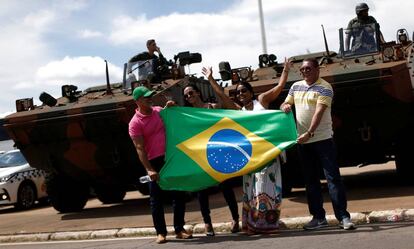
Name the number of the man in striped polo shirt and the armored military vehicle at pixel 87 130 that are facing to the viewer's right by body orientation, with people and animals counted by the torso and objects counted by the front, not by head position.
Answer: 0

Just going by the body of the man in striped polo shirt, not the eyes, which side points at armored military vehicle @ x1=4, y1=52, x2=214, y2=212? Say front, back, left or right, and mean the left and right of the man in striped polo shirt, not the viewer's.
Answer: right

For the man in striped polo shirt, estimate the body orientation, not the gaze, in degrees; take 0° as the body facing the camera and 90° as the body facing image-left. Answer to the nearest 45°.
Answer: approximately 45°

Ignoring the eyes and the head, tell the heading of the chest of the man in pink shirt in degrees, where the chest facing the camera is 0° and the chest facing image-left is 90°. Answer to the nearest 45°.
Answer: approximately 315°

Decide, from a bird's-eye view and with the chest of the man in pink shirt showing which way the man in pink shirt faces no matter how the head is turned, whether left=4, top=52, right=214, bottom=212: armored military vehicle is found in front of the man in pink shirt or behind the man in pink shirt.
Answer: behind

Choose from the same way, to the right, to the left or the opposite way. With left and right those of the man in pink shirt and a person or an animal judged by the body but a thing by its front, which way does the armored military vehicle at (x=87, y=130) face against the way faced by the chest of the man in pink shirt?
to the right

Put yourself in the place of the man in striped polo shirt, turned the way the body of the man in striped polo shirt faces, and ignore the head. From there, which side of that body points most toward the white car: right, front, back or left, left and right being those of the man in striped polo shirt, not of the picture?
right

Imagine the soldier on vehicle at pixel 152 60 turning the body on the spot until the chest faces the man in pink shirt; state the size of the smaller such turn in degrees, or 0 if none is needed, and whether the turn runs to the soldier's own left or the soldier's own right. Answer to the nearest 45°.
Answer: approximately 45° to the soldier's own right

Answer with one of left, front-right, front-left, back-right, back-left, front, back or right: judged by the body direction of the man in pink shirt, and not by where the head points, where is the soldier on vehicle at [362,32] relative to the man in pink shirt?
left

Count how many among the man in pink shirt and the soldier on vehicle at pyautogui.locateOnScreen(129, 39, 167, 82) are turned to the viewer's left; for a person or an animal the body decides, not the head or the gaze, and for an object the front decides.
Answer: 0

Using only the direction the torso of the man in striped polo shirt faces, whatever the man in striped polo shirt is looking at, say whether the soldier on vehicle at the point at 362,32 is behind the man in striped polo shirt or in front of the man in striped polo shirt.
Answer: behind

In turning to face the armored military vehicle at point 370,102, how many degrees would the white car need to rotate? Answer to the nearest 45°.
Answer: approximately 90° to its left

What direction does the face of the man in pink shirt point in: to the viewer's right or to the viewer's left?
to the viewer's right
